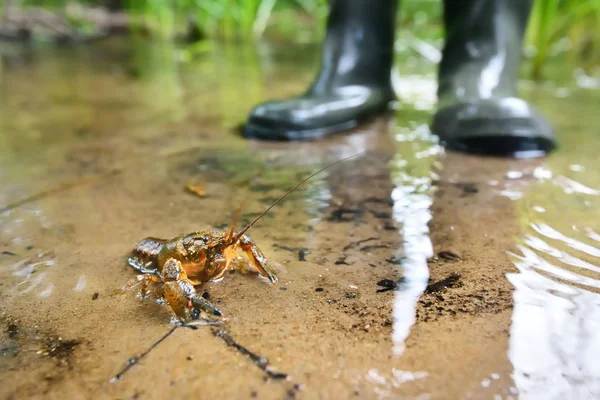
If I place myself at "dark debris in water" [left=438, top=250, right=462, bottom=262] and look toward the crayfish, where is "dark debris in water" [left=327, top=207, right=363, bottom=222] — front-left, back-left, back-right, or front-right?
front-right

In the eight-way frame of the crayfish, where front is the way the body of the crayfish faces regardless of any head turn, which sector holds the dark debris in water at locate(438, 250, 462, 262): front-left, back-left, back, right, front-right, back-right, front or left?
front-left

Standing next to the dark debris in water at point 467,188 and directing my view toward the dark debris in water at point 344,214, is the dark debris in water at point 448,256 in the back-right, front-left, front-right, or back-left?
front-left

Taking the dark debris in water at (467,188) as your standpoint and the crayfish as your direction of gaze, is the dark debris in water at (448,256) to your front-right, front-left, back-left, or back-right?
front-left

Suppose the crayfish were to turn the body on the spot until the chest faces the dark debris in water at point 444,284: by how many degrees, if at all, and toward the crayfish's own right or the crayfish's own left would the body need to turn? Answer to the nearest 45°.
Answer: approximately 45° to the crayfish's own left
